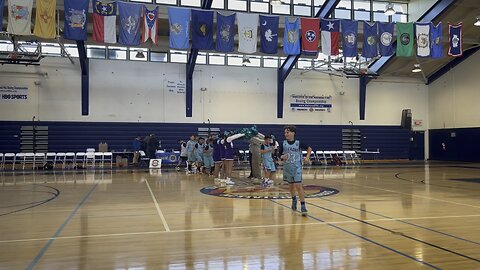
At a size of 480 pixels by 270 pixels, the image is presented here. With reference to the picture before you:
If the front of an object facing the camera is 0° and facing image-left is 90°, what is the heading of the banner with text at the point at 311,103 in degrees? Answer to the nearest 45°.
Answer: approximately 0°

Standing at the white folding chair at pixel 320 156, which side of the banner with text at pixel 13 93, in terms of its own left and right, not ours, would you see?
left

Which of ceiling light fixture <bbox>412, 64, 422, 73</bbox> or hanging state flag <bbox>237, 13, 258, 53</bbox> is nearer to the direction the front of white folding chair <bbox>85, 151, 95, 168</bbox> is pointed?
the hanging state flag

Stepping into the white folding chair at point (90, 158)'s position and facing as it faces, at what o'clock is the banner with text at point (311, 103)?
The banner with text is roughly at 9 o'clock from the white folding chair.

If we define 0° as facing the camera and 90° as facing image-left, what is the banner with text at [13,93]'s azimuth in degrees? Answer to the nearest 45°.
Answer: approximately 0°
